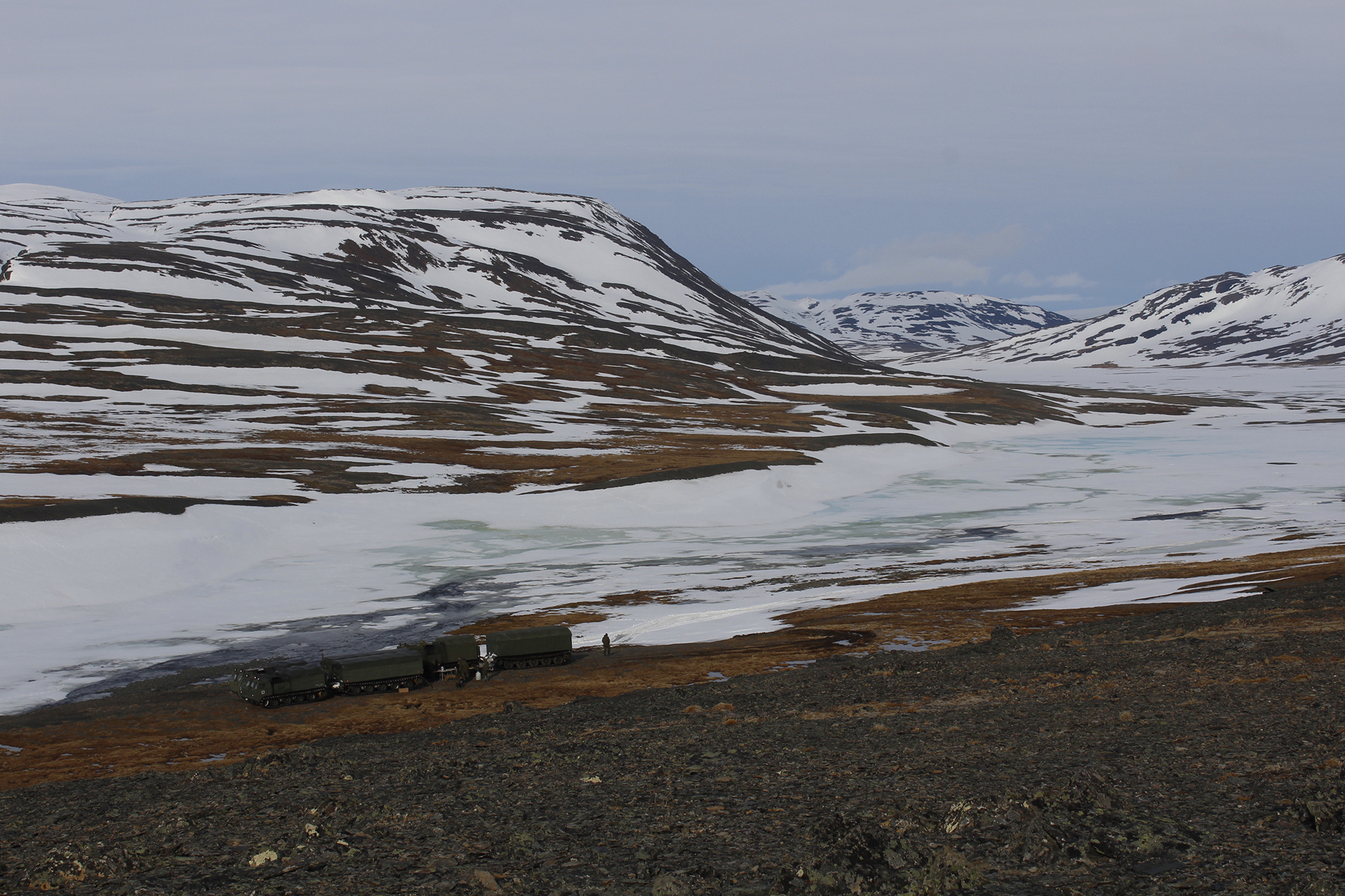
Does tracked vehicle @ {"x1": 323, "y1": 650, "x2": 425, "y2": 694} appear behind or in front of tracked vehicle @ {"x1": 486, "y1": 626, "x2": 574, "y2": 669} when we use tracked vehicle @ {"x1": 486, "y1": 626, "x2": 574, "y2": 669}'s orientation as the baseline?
in front

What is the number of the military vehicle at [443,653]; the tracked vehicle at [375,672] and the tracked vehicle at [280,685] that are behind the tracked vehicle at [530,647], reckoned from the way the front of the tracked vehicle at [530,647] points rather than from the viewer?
0

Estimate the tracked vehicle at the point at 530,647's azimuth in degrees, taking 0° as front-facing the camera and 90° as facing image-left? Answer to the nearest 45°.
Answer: approximately 90°

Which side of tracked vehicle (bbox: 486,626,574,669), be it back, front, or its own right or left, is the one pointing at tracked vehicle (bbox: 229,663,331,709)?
front

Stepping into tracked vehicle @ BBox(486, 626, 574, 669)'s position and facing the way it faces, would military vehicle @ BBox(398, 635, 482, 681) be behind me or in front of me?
in front
